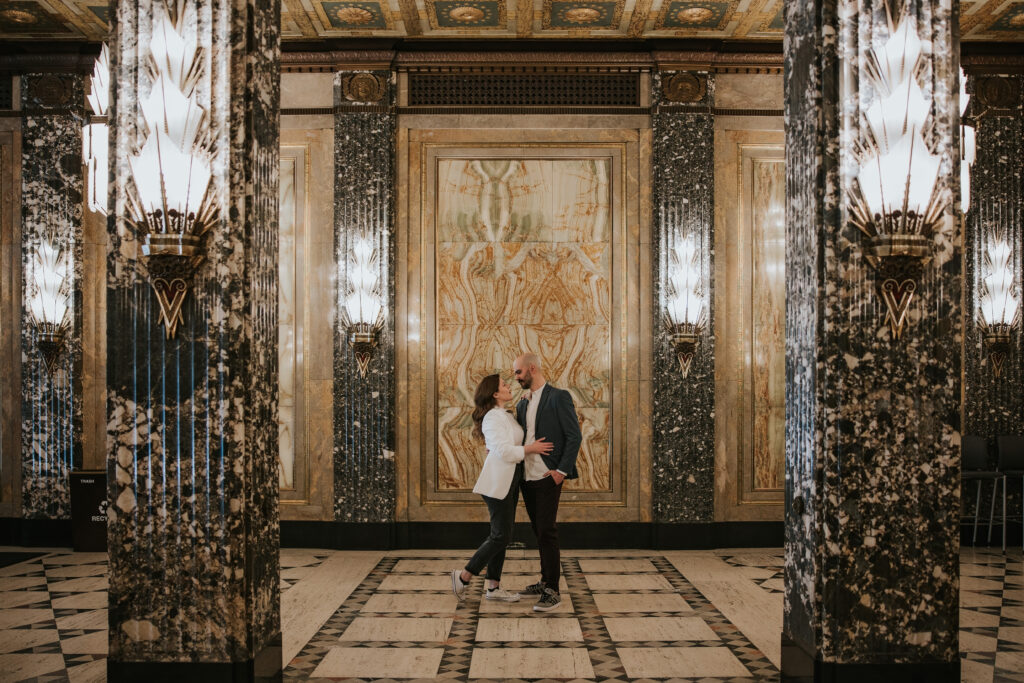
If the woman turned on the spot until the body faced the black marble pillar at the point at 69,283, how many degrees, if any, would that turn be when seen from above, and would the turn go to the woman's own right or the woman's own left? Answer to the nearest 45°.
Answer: approximately 135° to the woman's own left

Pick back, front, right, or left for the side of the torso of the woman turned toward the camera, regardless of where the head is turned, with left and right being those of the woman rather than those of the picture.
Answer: right

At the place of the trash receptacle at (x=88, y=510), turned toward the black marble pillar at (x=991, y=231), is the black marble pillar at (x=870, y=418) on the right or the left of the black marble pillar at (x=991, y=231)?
right

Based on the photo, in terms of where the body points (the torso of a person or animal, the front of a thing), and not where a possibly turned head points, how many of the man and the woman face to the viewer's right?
1

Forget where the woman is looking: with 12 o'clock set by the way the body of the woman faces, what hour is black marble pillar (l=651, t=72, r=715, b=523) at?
The black marble pillar is roughly at 10 o'clock from the woman.

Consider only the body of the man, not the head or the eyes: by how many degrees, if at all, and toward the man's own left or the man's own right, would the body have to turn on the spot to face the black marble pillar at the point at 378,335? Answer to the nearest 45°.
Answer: approximately 90° to the man's own right

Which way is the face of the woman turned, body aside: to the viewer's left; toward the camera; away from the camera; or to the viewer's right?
to the viewer's right

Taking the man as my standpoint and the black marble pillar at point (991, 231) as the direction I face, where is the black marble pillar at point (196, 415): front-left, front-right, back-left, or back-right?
back-right

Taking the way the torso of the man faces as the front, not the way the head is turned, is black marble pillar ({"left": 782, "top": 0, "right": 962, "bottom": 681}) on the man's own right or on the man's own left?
on the man's own left

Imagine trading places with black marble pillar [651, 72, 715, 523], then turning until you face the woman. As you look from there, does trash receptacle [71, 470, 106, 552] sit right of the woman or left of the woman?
right

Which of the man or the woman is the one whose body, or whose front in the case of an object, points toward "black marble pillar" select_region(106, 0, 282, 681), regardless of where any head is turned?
the man
